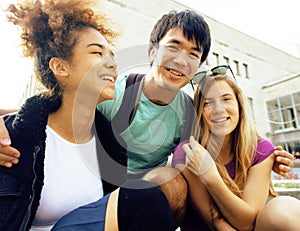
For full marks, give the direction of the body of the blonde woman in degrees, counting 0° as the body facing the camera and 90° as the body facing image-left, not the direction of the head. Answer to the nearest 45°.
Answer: approximately 0°

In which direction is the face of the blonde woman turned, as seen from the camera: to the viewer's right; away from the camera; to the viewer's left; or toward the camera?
toward the camera
